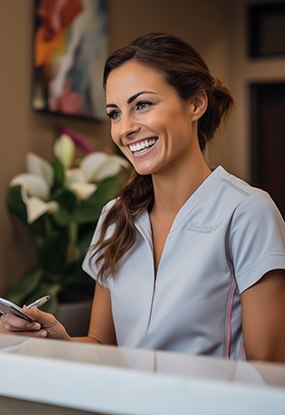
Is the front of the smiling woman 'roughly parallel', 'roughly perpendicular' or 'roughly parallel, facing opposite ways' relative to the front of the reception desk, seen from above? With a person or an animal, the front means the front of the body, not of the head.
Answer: roughly parallel

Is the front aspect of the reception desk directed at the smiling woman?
no

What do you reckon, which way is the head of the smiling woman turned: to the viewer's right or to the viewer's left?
to the viewer's left

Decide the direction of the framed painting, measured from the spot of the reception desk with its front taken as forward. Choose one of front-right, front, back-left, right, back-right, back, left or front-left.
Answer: back-right

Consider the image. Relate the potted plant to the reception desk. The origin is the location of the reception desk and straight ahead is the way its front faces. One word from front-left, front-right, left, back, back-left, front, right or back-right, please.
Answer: back-right

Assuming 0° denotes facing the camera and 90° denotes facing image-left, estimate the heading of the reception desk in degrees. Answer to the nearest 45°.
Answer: approximately 45°

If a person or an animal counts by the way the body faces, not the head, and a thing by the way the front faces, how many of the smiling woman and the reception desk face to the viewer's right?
0

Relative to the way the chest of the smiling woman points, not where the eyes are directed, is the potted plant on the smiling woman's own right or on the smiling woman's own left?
on the smiling woman's own right

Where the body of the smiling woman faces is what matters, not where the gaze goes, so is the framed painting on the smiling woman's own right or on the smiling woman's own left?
on the smiling woman's own right

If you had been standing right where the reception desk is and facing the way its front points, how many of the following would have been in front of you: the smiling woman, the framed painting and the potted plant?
0

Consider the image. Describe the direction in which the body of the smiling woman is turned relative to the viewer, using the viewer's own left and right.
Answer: facing the viewer and to the left of the viewer
